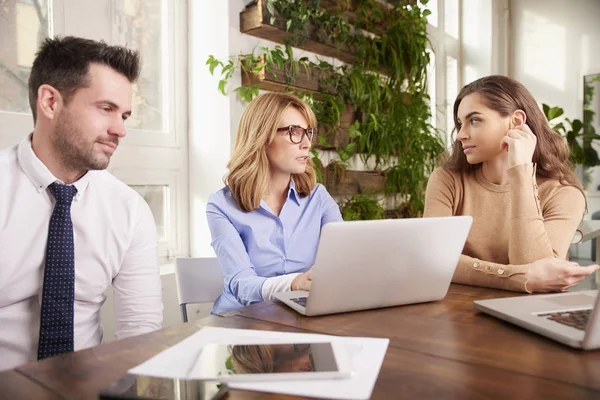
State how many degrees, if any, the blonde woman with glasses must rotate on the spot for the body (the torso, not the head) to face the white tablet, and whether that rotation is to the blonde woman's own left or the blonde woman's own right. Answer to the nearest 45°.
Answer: approximately 45° to the blonde woman's own right

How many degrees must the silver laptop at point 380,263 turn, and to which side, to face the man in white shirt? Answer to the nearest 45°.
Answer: approximately 45° to its left

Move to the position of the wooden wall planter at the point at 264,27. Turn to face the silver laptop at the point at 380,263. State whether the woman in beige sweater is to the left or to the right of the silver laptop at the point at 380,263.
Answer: left

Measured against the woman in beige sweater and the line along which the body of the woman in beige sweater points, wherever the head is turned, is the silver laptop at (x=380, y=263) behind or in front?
in front

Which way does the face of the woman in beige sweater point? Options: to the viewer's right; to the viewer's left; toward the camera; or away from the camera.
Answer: to the viewer's left

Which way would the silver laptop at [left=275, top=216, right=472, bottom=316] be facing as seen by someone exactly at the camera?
facing away from the viewer and to the left of the viewer

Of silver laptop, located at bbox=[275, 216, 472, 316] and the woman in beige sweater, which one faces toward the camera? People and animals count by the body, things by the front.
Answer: the woman in beige sweater

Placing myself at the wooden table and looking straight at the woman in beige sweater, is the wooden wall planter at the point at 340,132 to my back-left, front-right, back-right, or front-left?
front-left

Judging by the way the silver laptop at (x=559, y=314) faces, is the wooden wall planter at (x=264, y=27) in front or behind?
in front

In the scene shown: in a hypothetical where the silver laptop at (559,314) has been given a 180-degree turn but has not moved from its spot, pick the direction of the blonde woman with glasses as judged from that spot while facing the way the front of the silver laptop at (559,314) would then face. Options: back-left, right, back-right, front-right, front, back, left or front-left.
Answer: back

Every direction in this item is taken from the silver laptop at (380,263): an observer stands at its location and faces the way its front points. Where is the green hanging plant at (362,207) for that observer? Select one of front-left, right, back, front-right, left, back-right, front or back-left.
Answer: front-right

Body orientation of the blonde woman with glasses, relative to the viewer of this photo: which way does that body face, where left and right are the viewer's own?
facing the viewer and to the right of the viewer

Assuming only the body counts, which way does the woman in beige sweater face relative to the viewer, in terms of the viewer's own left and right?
facing the viewer

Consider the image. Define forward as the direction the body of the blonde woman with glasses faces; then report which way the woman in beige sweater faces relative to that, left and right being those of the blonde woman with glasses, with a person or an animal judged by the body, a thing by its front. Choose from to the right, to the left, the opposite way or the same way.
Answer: to the right

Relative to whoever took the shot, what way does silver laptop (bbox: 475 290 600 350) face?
facing away from the viewer and to the left of the viewer

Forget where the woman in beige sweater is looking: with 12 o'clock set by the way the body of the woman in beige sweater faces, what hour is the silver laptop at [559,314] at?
The silver laptop is roughly at 12 o'clock from the woman in beige sweater.
